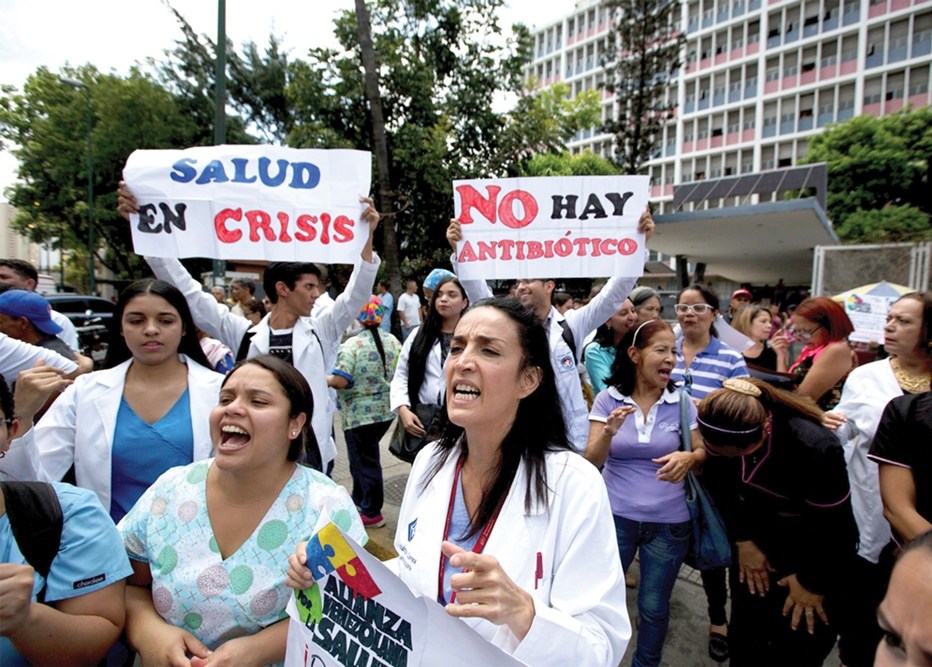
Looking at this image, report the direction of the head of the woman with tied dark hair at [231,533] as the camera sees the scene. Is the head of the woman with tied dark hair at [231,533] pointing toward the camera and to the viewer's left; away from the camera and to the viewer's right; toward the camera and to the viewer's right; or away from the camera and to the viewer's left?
toward the camera and to the viewer's left

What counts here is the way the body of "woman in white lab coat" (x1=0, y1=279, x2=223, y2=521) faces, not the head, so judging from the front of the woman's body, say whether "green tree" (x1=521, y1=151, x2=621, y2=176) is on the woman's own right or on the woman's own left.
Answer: on the woman's own left

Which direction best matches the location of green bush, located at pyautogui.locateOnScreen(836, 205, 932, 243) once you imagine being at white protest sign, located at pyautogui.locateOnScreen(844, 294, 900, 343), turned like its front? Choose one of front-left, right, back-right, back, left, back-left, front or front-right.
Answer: back

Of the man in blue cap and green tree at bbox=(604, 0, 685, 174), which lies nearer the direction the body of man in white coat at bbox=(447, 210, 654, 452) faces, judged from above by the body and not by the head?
the man in blue cap

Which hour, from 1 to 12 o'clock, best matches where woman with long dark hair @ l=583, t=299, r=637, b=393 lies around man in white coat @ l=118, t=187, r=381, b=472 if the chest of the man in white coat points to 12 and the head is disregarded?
The woman with long dark hair is roughly at 9 o'clock from the man in white coat.

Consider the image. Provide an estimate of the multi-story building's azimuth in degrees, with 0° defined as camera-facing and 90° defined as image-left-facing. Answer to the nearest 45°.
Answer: approximately 45°

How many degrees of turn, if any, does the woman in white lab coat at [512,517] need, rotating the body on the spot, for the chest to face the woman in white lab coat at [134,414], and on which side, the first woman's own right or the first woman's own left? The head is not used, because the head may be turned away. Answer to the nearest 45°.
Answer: approximately 90° to the first woman's own right

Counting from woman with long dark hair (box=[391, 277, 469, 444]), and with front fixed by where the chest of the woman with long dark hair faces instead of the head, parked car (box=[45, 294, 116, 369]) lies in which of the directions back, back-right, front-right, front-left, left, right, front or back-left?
back

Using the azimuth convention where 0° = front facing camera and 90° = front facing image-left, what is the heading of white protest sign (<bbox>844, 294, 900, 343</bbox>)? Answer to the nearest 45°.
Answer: approximately 0°

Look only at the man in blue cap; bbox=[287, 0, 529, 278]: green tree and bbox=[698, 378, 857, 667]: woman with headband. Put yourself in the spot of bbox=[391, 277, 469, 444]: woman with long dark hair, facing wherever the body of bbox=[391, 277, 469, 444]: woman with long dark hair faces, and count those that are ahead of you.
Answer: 1

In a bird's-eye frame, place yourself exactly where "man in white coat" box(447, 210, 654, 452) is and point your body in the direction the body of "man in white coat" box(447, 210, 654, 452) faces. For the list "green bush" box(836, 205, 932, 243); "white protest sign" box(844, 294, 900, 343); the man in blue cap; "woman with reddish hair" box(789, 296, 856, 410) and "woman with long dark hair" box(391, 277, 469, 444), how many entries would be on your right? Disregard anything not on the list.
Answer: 2
